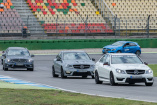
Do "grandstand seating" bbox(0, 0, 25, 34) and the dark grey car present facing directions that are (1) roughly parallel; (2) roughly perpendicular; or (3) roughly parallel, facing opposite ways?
roughly parallel

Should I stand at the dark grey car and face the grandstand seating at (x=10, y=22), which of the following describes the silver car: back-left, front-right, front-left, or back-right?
back-right

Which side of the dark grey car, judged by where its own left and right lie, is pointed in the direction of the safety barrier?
back

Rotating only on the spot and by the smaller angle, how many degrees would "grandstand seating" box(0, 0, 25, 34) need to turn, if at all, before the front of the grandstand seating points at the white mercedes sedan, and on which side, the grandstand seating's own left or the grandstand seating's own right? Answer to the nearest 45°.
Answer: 0° — it already faces it

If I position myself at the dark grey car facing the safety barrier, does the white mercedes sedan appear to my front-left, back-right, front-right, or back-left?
back-right

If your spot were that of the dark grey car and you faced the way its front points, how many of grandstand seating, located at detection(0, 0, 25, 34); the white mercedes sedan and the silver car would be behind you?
1

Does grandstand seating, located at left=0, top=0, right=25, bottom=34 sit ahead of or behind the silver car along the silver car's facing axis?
behind

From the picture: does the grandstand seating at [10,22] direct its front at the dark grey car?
yes

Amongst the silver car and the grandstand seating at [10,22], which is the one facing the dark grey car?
the grandstand seating

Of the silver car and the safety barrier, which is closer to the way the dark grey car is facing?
the silver car

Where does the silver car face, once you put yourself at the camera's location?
facing the viewer and to the right of the viewer

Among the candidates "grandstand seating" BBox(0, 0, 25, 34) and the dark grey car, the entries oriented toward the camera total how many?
2

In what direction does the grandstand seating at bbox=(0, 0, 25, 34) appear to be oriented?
toward the camera

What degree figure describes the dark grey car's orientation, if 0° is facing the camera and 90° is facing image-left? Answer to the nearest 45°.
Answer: approximately 0°

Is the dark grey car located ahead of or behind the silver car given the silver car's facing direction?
behind

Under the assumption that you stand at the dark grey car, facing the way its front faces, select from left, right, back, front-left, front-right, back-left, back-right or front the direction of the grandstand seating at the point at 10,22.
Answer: back
